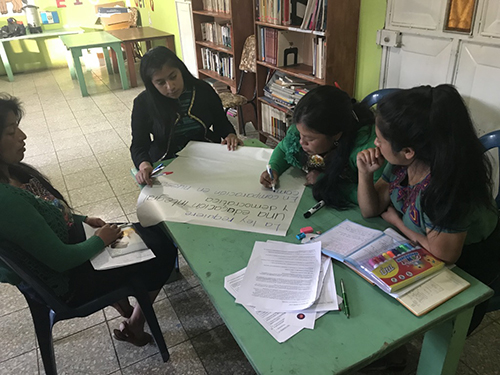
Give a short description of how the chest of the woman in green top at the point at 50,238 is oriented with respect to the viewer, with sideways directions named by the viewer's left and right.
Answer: facing to the right of the viewer

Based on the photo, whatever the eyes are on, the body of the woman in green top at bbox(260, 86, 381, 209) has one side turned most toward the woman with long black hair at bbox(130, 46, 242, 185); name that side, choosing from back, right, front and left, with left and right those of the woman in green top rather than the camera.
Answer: right

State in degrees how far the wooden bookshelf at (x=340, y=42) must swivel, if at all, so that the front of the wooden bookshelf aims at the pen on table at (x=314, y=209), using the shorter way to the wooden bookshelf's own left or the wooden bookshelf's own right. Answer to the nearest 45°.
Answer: approximately 45° to the wooden bookshelf's own left

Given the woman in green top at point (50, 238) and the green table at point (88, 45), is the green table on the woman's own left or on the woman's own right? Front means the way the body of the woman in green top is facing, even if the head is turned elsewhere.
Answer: on the woman's own left

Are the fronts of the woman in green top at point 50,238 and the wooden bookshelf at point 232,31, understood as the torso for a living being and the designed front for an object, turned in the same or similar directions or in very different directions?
very different directions

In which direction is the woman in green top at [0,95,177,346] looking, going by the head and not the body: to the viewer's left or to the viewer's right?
to the viewer's right

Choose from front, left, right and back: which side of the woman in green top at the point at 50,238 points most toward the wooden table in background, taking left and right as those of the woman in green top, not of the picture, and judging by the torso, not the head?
left

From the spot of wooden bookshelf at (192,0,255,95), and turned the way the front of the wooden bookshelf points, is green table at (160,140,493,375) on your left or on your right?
on your left

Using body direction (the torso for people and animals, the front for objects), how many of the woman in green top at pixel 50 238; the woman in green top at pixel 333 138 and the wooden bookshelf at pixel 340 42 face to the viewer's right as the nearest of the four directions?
1

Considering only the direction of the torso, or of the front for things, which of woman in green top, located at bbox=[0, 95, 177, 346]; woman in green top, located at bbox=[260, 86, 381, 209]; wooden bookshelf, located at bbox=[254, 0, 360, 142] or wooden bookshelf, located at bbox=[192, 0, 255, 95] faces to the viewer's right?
woman in green top, located at bbox=[0, 95, 177, 346]

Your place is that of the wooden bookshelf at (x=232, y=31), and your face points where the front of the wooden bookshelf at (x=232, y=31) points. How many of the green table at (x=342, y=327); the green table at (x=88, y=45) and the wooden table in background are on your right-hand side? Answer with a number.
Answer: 2

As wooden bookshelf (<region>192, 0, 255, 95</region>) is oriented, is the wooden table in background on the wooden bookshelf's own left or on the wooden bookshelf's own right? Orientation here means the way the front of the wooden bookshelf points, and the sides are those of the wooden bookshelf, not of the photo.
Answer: on the wooden bookshelf's own right

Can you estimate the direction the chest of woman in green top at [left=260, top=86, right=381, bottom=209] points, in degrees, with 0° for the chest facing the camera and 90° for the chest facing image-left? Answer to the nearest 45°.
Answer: approximately 45°

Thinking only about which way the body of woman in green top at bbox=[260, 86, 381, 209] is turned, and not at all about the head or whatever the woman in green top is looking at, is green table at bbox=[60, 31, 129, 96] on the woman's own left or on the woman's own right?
on the woman's own right
